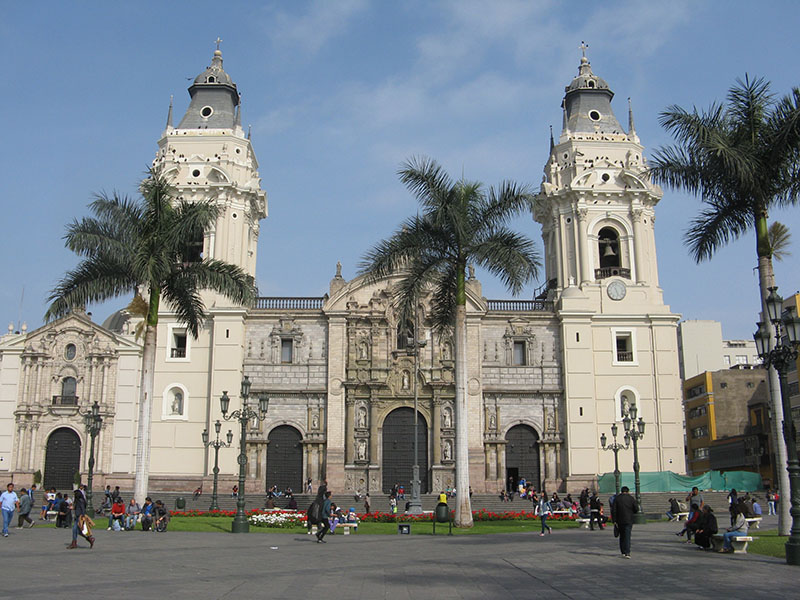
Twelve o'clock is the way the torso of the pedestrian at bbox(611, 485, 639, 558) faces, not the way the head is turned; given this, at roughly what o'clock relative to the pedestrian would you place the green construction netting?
The green construction netting is roughly at 12 o'clock from the pedestrian.

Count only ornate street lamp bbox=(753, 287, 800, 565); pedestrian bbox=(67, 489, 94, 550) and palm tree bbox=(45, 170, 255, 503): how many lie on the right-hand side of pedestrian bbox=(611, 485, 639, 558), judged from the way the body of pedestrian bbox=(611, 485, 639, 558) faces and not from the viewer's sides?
1

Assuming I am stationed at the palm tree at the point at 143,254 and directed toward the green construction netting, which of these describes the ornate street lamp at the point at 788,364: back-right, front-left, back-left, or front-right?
front-right

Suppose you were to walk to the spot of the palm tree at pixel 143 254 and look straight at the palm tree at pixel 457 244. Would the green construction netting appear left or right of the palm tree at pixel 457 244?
left

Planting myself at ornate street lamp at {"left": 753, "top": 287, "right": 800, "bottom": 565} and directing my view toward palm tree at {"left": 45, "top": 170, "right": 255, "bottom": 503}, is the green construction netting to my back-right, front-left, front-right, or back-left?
front-right

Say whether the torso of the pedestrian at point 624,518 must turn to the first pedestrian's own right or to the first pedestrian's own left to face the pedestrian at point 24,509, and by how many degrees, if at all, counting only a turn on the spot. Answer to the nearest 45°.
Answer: approximately 90° to the first pedestrian's own left

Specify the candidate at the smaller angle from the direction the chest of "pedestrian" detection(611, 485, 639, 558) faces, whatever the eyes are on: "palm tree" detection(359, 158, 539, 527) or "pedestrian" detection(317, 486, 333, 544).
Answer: the palm tree

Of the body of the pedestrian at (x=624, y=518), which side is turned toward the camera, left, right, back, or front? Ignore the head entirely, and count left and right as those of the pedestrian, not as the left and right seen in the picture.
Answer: back

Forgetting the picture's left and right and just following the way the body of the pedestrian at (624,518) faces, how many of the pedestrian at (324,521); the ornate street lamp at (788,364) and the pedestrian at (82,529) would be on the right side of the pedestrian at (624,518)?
1
